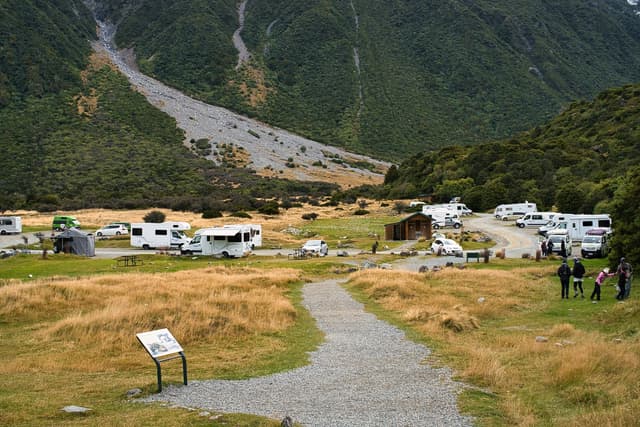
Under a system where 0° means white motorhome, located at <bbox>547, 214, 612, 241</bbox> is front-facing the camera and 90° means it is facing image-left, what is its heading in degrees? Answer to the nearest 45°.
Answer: approximately 90°

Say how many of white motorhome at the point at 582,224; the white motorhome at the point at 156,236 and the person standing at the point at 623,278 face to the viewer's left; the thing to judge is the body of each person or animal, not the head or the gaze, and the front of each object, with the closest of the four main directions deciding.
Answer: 2

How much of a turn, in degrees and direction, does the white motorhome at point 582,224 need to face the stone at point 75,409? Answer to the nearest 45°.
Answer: approximately 90° to its left

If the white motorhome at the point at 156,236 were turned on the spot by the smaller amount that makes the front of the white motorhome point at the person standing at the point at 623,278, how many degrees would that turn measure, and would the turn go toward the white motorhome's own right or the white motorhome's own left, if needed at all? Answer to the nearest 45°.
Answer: approximately 45° to the white motorhome's own right

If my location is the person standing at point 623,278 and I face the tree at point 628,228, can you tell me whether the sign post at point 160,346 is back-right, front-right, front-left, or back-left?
back-left

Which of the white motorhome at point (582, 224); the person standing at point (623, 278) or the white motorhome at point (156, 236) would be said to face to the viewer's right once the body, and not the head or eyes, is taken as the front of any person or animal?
the white motorhome at point (156, 236)

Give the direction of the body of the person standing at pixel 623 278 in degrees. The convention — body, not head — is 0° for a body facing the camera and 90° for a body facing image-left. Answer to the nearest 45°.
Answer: approximately 90°

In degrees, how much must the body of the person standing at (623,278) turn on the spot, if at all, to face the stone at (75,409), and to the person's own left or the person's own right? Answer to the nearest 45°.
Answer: approximately 45° to the person's own left

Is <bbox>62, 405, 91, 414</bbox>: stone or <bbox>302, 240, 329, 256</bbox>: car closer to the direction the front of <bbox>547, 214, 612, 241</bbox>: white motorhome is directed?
the car
